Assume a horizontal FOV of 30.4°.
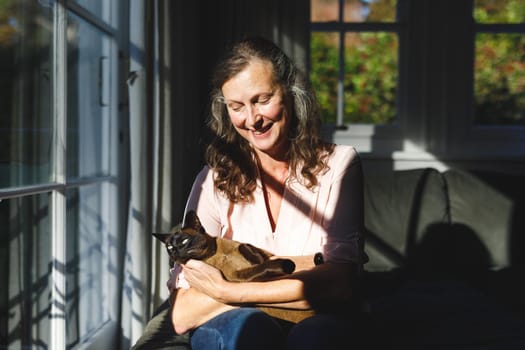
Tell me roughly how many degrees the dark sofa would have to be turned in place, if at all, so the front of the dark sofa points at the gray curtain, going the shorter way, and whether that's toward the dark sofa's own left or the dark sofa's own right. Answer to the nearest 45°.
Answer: approximately 45° to the dark sofa's own right

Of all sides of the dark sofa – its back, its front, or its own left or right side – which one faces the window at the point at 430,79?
back

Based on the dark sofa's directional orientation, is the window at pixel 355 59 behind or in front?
behind

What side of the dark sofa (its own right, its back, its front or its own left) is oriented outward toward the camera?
front

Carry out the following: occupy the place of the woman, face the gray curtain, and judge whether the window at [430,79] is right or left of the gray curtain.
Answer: right

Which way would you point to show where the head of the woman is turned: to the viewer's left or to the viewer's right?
to the viewer's left
